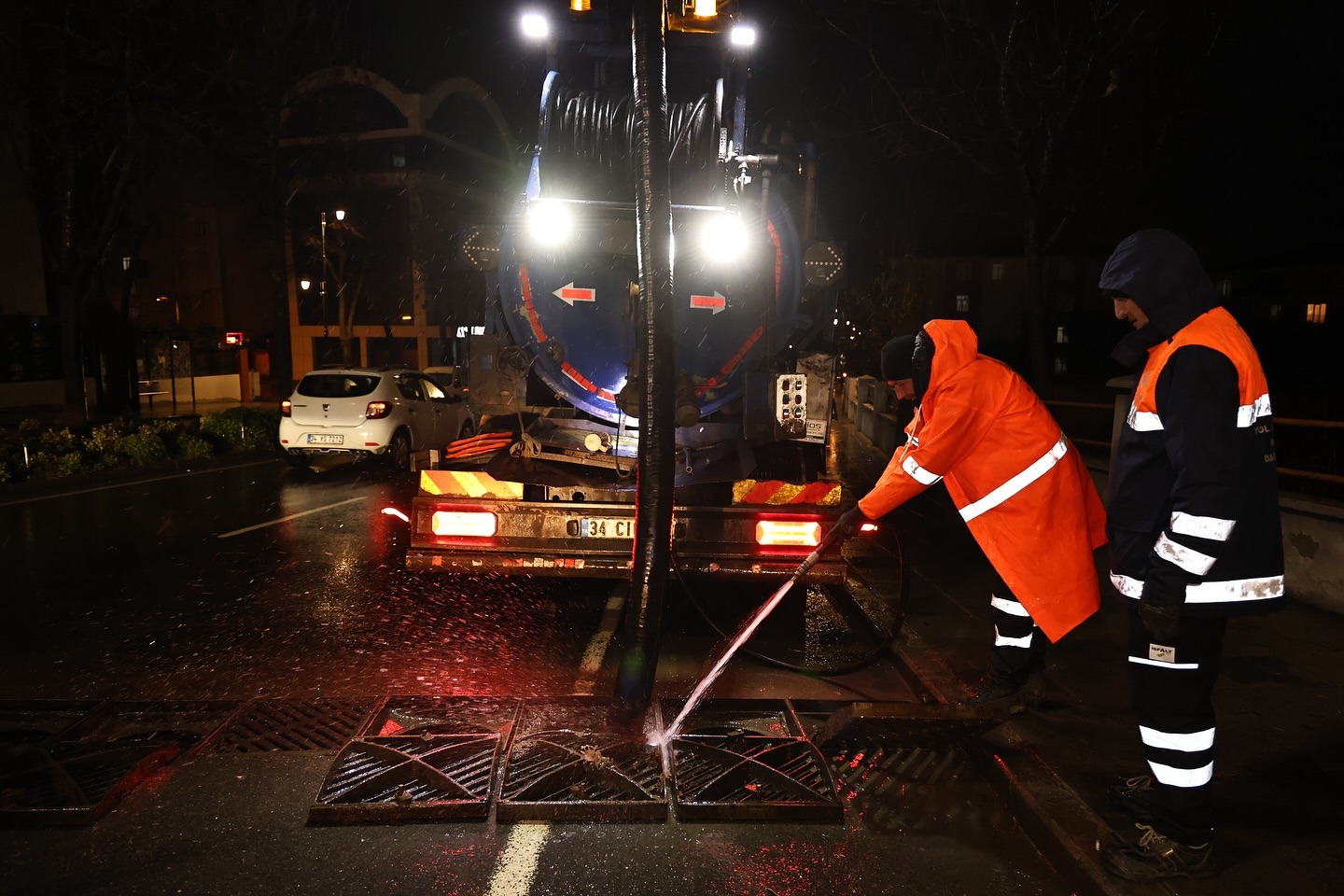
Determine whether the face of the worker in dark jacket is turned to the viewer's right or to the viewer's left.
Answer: to the viewer's left

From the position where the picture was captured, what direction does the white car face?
facing away from the viewer and to the right of the viewer

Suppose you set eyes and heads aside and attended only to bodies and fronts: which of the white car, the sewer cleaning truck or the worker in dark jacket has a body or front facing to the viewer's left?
the worker in dark jacket

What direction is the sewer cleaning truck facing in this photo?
away from the camera

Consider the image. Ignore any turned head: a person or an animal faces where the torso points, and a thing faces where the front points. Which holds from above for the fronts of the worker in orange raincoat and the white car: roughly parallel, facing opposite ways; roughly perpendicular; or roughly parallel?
roughly perpendicular

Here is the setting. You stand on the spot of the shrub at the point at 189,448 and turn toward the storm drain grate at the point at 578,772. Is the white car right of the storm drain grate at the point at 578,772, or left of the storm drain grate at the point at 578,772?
left

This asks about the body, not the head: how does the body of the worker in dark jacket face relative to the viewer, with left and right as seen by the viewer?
facing to the left of the viewer

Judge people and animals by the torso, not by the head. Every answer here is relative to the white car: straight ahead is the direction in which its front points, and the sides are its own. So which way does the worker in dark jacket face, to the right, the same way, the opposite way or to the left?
to the left

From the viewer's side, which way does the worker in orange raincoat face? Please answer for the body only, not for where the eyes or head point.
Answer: to the viewer's left

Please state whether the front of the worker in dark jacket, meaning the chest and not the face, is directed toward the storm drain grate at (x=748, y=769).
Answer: yes

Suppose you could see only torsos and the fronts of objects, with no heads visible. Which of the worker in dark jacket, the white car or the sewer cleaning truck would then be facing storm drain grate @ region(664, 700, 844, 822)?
the worker in dark jacket
